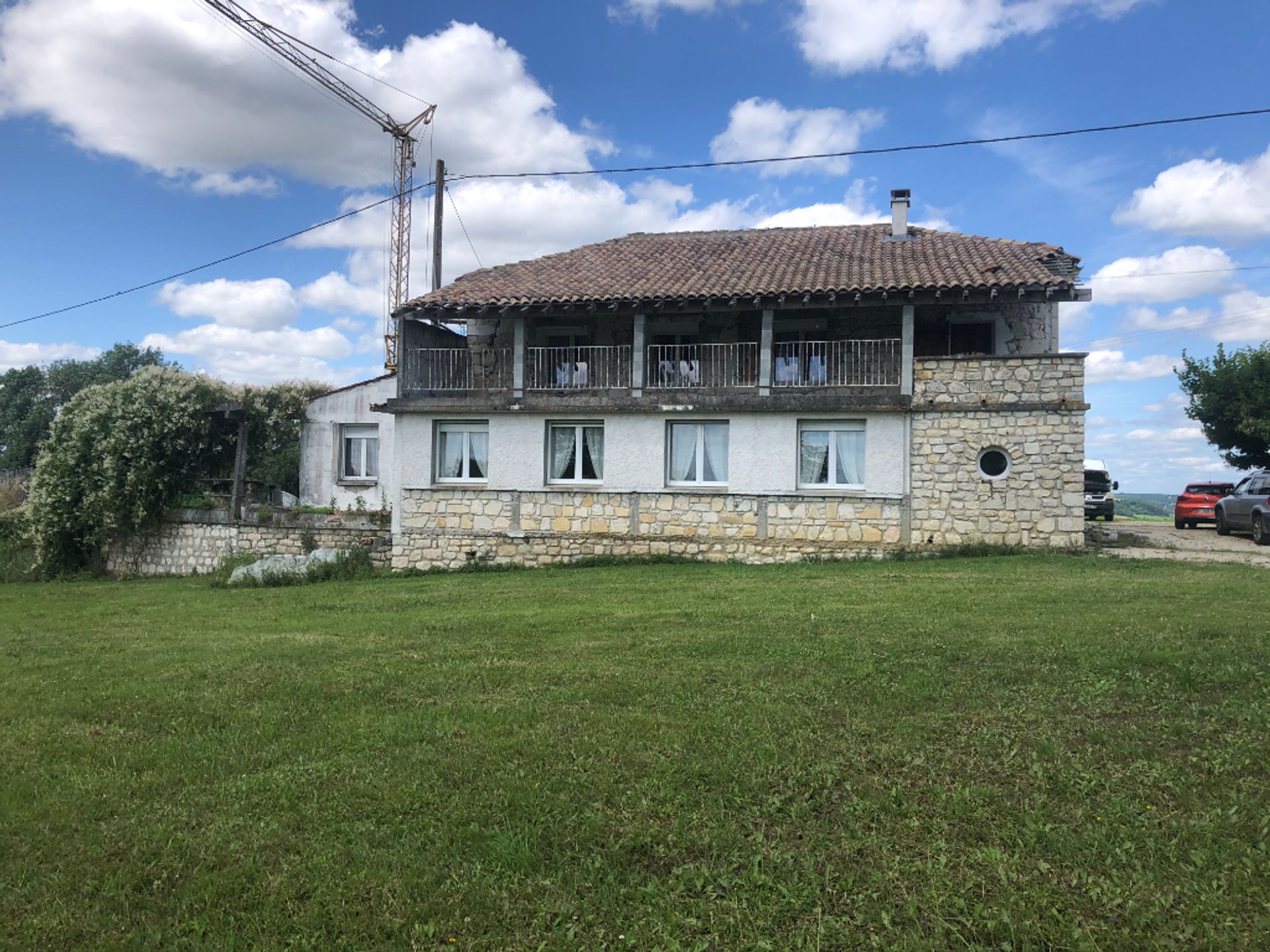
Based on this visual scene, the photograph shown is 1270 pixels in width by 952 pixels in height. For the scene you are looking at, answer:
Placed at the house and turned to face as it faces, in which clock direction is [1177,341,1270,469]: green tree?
The green tree is roughly at 8 o'clock from the house.

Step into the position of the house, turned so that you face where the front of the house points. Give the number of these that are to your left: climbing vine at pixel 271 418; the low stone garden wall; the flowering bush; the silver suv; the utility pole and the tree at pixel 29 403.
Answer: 1

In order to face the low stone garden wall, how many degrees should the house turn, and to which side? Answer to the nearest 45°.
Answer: approximately 90° to its right

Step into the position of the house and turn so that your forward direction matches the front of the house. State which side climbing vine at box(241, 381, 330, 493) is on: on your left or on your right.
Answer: on your right

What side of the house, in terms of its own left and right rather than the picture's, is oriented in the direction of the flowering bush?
right

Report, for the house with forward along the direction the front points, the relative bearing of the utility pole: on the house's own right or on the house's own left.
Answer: on the house's own right

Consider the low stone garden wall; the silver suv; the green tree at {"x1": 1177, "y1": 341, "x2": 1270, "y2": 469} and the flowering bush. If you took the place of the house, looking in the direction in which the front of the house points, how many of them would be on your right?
2

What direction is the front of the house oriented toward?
toward the camera

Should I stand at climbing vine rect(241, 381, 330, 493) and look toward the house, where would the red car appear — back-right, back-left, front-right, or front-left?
front-left

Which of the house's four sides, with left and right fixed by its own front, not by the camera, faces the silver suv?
left

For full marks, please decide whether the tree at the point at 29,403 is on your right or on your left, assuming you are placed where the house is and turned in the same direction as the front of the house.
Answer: on your right

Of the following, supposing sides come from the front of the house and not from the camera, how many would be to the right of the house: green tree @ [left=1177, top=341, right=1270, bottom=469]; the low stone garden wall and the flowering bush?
2

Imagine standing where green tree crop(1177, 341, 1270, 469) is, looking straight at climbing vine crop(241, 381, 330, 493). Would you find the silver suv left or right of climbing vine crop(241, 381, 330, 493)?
left
